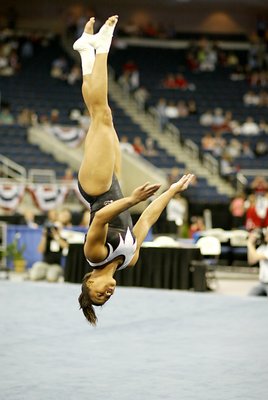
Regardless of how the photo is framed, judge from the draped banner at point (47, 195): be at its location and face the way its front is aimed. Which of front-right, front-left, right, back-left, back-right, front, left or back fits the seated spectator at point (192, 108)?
back-left

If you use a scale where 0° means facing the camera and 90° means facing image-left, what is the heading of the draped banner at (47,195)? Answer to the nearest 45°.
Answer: approximately 0°

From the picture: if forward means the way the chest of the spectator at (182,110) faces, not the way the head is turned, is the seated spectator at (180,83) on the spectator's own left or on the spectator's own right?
on the spectator's own right

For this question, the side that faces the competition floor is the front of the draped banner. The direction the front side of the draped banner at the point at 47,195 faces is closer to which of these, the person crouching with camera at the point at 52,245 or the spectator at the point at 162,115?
the person crouching with camera

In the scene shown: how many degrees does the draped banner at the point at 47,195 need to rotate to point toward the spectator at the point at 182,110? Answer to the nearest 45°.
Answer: approximately 135° to its left

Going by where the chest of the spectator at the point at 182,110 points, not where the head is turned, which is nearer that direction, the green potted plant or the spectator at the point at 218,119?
the green potted plant

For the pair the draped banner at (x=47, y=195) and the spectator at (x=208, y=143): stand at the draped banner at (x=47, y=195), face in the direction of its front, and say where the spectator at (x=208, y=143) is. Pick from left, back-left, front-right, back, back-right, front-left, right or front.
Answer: back-left
